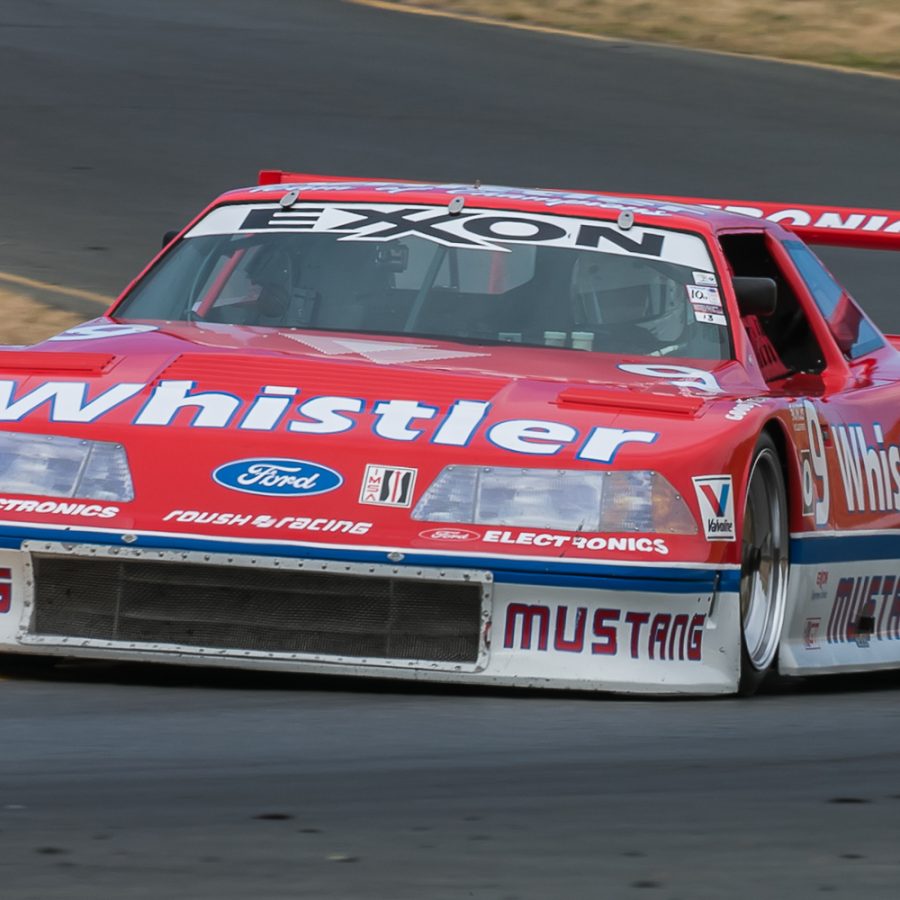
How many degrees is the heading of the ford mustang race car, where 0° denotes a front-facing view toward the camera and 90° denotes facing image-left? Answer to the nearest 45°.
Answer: approximately 45°
